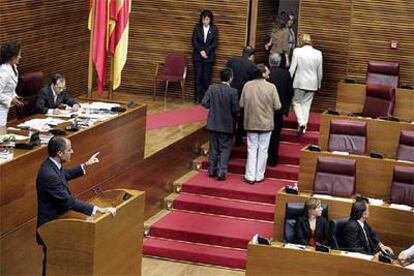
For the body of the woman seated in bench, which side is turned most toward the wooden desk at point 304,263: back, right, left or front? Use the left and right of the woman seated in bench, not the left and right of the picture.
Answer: front

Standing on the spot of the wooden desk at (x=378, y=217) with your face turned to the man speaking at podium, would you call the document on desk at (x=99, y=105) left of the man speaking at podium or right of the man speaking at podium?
right

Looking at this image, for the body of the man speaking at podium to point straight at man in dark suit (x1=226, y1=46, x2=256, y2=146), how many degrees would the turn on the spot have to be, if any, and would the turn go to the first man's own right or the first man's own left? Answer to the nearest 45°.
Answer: approximately 45° to the first man's own left

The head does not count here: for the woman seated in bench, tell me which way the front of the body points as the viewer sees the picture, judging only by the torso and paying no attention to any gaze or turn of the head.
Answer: toward the camera

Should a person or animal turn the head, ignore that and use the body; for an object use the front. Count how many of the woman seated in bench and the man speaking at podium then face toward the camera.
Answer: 1

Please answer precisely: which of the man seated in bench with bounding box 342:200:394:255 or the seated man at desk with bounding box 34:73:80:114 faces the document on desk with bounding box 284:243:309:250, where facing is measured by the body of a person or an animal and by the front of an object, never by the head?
the seated man at desk

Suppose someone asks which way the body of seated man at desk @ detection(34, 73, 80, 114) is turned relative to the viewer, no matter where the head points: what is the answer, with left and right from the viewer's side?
facing the viewer and to the right of the viewer

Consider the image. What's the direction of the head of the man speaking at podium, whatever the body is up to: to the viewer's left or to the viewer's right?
to the viewer's right

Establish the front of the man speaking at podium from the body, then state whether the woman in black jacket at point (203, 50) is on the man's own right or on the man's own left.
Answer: on the man's own left

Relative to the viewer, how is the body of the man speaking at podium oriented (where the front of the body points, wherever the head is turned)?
to the viewer's right
